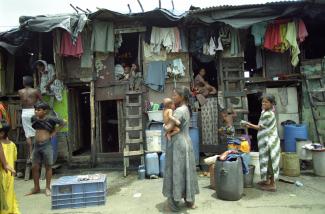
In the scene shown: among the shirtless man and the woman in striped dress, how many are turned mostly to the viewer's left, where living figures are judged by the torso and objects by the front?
1

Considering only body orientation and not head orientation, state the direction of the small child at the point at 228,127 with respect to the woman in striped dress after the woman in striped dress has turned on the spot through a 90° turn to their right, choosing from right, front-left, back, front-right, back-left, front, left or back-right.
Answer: front-left

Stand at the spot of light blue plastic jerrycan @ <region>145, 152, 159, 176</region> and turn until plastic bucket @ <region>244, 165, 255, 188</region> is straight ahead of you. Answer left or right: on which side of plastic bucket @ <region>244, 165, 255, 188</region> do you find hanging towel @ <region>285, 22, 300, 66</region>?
left

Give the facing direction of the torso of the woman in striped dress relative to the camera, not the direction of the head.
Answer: to the viewer's left

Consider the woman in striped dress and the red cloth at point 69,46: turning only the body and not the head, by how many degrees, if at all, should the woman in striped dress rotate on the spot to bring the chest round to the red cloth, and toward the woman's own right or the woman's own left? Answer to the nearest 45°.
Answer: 0° — they already face it

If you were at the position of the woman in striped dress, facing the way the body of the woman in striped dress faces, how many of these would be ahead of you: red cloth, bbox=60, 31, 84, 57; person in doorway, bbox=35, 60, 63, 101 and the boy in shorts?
3

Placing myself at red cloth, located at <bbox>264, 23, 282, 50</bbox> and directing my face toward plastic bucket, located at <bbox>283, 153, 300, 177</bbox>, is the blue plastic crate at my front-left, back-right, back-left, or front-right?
front-right

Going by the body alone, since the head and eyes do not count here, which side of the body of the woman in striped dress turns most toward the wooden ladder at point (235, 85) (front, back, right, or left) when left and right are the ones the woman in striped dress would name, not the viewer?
right

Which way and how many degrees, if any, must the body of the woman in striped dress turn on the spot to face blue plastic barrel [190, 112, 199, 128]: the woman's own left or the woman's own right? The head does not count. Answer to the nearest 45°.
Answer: approximately 45° to the woman's own right
